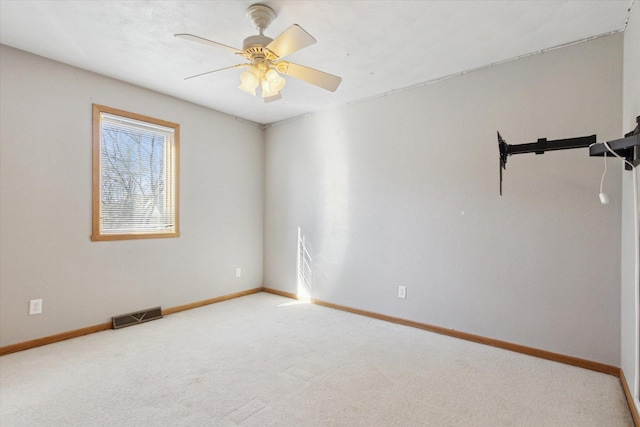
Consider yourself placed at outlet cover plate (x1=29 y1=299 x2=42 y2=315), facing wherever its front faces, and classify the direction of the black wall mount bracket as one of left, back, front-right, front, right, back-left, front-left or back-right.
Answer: front-left

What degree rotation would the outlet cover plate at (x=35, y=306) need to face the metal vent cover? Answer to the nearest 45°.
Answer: approximately 90° to its left

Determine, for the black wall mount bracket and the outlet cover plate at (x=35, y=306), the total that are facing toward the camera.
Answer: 1

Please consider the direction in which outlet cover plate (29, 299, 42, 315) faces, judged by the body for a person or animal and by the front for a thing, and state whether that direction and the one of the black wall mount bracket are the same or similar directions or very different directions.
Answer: very different directions

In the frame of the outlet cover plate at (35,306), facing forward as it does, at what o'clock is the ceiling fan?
The ceiling fan is roughly at 11 o'clock from the outlet cover plate.
